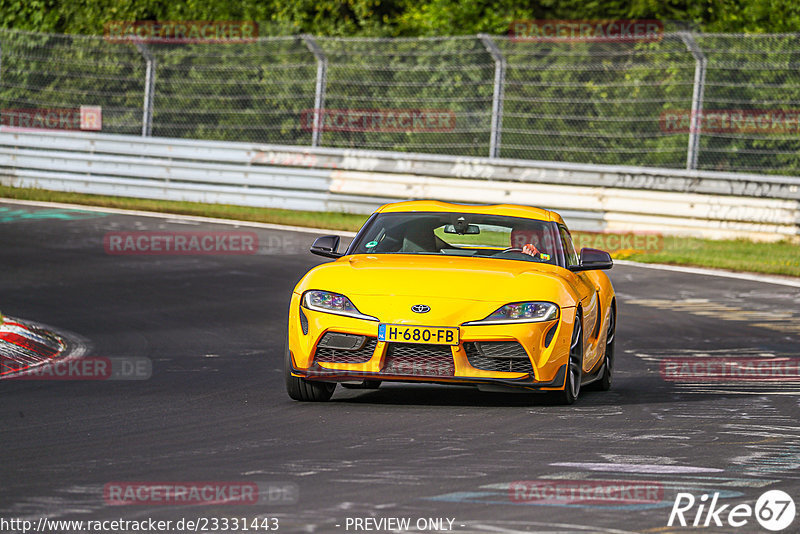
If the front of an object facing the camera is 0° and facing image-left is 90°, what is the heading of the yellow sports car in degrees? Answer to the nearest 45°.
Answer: approximately 0°

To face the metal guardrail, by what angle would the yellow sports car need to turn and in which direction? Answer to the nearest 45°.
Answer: approximately 180°

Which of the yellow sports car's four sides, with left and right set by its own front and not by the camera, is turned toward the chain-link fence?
back
